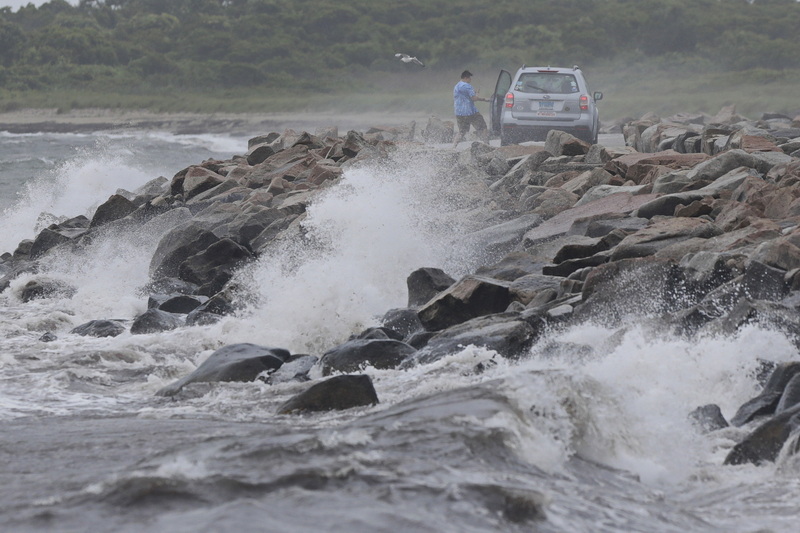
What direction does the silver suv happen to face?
away from the camera

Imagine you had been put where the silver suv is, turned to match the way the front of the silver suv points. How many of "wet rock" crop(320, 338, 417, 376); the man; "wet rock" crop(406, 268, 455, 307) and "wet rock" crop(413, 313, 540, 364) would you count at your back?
3

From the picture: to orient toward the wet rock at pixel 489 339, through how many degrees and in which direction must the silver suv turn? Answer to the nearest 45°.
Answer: approximately 180°

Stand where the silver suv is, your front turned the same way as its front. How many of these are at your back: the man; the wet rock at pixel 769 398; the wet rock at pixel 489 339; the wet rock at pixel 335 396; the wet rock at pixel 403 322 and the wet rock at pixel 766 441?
5

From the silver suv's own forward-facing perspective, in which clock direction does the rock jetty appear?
The rock jetty is roughly at 6 o'clock from the silver suv.

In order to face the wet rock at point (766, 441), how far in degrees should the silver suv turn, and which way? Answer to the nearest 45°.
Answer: approximately 180°

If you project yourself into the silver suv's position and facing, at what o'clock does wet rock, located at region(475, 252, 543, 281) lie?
The wet rock is roughly at 6 o'clock from the silver suv.

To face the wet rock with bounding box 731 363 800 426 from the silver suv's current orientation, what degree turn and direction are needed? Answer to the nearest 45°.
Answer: approximately 180°

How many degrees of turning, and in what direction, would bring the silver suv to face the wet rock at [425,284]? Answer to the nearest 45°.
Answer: approximately 180°

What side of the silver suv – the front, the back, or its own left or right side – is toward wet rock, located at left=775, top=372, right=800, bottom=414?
back

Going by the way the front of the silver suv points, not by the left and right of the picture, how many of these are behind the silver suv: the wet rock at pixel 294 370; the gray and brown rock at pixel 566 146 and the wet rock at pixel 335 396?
3

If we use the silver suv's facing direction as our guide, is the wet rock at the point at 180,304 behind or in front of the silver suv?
behind

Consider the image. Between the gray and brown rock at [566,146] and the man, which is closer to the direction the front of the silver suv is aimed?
the man

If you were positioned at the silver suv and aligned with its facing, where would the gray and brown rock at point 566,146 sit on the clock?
The gray and brown rock is roughly at 6 o'clock from the silver suv.

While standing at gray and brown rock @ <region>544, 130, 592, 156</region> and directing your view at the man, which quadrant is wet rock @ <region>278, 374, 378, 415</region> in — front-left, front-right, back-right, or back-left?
back-left

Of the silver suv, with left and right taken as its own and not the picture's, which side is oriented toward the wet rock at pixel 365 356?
back

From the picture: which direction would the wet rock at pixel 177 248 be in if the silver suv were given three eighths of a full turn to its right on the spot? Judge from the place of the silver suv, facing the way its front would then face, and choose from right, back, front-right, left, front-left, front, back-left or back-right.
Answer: right

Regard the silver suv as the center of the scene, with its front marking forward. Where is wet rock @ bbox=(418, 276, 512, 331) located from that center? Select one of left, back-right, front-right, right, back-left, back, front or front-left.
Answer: back

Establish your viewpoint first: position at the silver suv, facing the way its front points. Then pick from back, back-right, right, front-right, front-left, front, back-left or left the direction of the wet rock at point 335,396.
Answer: back

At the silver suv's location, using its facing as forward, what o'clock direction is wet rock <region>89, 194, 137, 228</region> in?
The wet rock is roughly at 8 o'clock from the silver suv.
